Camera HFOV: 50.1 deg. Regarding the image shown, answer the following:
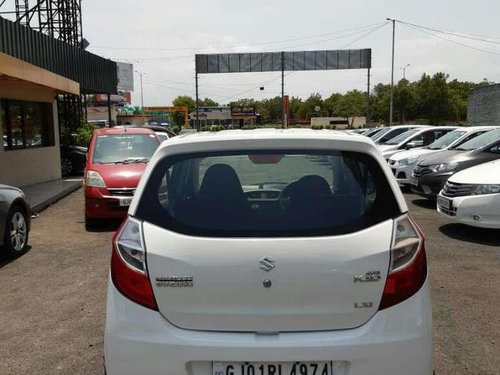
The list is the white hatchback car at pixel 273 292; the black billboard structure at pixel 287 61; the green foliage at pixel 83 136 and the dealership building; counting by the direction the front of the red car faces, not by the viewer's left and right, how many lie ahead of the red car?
1

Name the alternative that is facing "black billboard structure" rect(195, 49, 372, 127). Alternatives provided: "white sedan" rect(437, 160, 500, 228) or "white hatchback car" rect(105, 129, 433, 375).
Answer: the white hatchback car

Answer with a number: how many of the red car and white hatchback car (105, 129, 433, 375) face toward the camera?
1

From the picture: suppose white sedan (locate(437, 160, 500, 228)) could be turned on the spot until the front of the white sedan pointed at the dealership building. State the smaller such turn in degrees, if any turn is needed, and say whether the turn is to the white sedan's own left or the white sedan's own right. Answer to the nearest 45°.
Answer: approximately 45° to the white sedan's own right

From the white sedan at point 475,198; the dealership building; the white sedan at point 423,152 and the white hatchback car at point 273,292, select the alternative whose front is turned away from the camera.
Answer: the white hatchback car

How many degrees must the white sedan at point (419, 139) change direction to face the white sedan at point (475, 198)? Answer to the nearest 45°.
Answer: approximately 45° to its left

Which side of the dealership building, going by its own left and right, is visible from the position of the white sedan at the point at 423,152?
front

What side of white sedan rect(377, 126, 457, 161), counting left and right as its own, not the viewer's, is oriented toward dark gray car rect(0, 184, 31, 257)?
front

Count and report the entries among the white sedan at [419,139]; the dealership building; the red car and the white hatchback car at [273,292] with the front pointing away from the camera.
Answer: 1

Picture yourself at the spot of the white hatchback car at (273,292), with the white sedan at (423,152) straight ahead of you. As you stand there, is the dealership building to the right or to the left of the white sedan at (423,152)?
left

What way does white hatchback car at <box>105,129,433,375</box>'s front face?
away from the camera

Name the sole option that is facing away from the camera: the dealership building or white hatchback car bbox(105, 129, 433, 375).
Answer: the white hatchback car

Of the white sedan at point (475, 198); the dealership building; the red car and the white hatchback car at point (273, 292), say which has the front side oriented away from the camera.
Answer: the white hatchback car

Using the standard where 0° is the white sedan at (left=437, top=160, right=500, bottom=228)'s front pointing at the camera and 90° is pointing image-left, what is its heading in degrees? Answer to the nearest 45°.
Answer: approximately 45°
